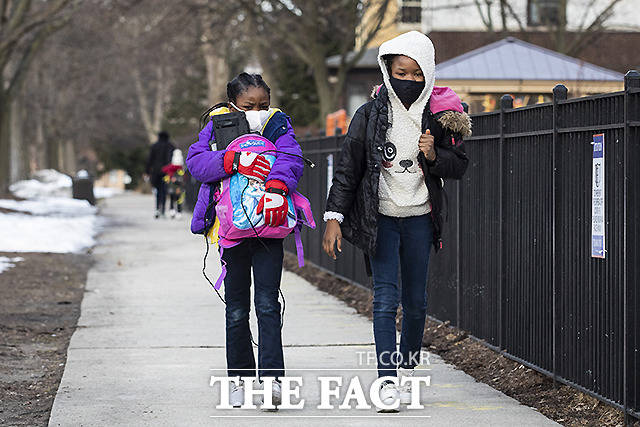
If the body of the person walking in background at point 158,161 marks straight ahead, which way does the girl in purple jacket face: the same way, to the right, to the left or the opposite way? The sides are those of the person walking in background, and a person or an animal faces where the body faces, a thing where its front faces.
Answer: the opposite way

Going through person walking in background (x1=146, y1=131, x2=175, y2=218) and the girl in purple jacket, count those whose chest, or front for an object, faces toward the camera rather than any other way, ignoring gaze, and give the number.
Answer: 1

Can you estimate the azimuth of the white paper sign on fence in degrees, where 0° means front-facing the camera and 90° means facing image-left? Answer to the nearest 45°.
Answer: approximately 45°

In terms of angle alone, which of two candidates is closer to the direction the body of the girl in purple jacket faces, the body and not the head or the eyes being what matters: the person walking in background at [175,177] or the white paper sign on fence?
the white paper sign on fence

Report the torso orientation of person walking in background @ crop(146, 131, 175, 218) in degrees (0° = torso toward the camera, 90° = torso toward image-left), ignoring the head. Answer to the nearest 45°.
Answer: approximately 180°

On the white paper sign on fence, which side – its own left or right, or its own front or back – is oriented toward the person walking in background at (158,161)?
right

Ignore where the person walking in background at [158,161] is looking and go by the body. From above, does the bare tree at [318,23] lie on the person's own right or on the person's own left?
on the person's own right

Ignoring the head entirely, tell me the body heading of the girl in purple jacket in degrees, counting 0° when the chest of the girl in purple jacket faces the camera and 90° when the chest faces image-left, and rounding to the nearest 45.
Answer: approximately 0°

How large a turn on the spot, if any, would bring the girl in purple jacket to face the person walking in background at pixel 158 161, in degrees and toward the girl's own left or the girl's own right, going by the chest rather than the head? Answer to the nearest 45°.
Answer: approximately 180°

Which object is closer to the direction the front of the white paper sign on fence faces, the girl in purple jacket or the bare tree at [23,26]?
the girl in purple jacket

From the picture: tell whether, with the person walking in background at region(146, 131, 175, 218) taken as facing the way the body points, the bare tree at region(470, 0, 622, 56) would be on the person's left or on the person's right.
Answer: on the person's right

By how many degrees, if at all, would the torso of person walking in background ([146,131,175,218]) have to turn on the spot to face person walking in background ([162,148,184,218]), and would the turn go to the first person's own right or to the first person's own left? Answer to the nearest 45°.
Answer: approximately 90° to the first person's own right

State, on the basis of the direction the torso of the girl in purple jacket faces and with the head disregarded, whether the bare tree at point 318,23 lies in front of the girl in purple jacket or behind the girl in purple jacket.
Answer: behind
